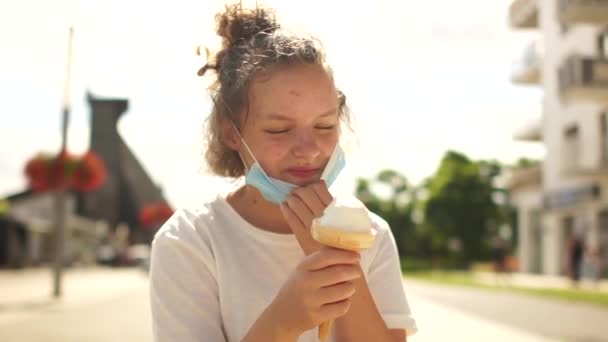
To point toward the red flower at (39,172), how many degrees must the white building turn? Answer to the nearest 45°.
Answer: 0° — it already faces it

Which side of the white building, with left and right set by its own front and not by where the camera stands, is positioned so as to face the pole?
front

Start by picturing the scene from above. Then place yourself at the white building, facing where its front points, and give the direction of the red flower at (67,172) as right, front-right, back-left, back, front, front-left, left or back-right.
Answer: front

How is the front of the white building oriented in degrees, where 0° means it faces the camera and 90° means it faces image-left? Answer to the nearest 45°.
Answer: approximately 45°

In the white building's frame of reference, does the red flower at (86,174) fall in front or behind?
in front
